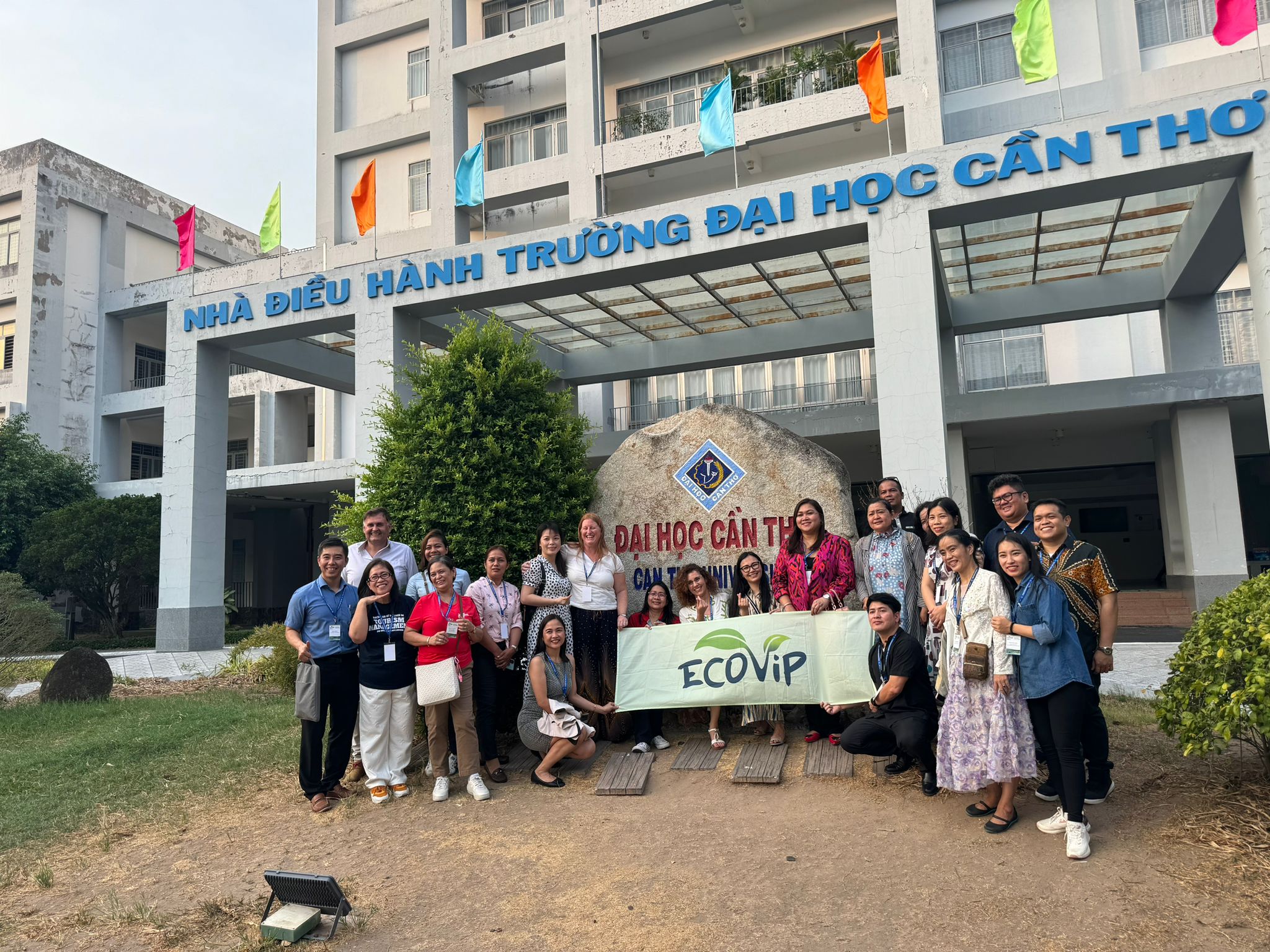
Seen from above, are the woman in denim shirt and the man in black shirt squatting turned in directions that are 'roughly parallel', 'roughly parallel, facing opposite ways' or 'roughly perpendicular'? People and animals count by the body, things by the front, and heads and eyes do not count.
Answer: roughly parallel

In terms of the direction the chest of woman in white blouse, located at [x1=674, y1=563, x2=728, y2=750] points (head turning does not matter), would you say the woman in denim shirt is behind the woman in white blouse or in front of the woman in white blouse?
in front

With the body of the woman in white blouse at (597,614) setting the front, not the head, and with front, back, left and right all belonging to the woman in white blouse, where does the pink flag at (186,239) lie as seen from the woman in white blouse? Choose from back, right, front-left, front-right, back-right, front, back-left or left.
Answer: back-right

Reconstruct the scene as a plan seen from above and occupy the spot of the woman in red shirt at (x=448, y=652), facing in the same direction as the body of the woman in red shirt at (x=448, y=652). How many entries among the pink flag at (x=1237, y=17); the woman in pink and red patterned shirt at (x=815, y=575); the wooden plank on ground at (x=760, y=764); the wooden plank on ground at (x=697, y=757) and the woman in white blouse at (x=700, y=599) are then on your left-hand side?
5

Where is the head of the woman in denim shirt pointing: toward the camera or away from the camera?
toward the camera

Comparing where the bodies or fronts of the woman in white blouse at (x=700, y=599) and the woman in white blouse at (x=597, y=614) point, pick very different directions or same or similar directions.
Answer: same or similar directions

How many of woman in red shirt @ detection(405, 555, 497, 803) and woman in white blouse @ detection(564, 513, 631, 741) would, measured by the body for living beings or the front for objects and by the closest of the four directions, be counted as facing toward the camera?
2

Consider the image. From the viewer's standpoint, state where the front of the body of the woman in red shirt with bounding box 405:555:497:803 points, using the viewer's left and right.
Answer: facing the viewer

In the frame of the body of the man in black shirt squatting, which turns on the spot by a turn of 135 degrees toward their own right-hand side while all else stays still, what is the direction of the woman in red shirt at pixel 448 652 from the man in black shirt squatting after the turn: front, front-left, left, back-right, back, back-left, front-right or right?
left

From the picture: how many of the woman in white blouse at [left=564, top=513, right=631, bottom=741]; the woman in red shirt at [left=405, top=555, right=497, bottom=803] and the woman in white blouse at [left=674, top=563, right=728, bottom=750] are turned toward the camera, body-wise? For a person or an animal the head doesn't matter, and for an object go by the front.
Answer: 3

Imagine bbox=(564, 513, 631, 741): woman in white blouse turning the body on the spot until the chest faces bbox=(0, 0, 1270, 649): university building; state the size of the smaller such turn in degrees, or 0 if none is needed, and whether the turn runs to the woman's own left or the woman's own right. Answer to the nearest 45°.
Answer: approximately 180°

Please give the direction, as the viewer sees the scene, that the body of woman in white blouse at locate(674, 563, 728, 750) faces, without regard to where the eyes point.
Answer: toward the camera

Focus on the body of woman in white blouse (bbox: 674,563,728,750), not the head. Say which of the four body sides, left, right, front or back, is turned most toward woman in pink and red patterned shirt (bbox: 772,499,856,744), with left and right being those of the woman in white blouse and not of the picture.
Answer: left

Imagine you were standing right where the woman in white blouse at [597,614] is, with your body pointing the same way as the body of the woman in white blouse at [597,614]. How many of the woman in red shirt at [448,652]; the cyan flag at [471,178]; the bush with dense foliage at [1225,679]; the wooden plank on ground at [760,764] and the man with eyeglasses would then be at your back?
1

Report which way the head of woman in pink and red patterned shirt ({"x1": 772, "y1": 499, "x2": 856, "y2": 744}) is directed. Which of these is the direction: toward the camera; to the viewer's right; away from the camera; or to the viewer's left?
toward the camera

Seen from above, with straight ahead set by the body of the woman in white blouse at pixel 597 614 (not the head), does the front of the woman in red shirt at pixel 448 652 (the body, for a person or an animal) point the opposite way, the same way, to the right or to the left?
the same way

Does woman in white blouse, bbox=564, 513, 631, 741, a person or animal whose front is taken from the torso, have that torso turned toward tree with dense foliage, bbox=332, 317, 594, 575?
no

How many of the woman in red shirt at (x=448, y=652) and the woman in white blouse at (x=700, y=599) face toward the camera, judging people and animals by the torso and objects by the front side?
2

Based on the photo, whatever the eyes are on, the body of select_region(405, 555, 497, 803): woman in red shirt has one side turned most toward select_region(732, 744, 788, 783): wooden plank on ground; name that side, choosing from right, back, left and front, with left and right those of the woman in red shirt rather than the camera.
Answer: left

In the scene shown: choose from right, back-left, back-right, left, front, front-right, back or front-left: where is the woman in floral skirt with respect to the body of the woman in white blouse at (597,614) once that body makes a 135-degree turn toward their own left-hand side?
right

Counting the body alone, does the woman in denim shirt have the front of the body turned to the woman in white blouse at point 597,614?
no
